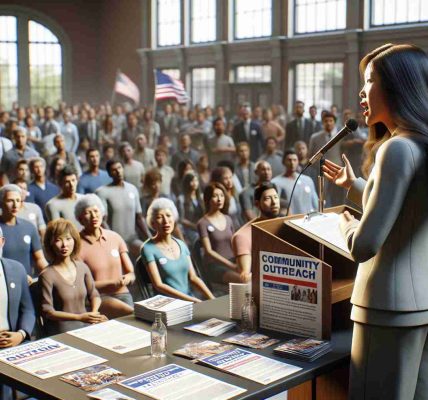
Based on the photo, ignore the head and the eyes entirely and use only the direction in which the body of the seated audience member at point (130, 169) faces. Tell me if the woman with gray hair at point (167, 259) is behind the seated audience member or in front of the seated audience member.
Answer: in front

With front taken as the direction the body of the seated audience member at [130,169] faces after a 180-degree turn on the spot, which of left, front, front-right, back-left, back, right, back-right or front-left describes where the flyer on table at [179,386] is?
back-left

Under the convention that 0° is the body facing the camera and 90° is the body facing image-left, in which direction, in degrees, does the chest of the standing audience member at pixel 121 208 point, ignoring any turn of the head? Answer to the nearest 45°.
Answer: approximately 315°

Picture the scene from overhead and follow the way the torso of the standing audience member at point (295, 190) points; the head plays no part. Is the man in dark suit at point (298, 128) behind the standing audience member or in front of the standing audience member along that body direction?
behind

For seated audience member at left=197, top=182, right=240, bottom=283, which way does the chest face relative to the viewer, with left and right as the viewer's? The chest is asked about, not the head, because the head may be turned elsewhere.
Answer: facing the viewer and to the right of the viewer

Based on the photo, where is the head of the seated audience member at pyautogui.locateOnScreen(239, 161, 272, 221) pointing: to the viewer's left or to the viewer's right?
to the viewer's right

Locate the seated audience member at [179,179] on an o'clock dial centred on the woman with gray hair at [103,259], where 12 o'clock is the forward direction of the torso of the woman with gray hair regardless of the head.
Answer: The seated audience member is roughly at 8 o'clock from the woman with gray hair.

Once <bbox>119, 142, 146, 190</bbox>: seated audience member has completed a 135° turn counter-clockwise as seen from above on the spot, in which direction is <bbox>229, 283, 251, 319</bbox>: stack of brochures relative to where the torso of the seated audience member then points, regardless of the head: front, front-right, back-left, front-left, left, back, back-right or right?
back

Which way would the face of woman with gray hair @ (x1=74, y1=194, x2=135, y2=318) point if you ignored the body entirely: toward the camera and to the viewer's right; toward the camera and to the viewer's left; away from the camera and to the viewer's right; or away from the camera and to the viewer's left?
toward the camera and to the viewer's right
